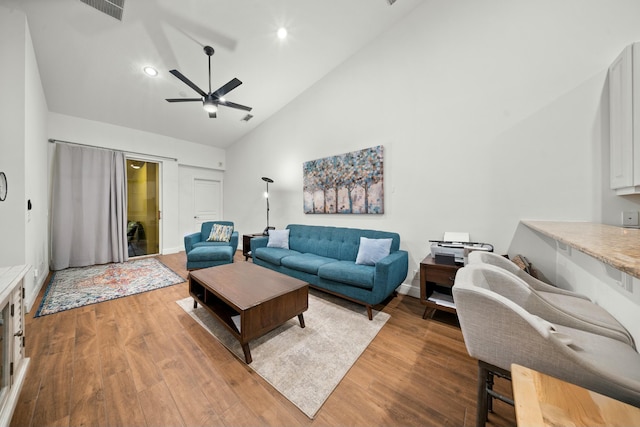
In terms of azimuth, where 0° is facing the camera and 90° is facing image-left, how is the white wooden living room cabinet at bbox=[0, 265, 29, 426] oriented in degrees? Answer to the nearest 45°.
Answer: approximately 270°

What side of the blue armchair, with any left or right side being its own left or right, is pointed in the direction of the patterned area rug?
right

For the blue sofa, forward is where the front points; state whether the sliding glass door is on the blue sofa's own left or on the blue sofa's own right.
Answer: on the blue sofa's own right

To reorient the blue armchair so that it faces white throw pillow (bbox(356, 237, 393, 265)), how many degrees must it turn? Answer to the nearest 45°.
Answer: approximately 45° to its left

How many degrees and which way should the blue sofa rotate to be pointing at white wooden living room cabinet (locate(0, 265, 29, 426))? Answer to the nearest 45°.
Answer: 0° — it already faces it

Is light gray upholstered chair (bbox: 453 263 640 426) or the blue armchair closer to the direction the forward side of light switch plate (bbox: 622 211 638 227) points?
the light gray upholstered chair
